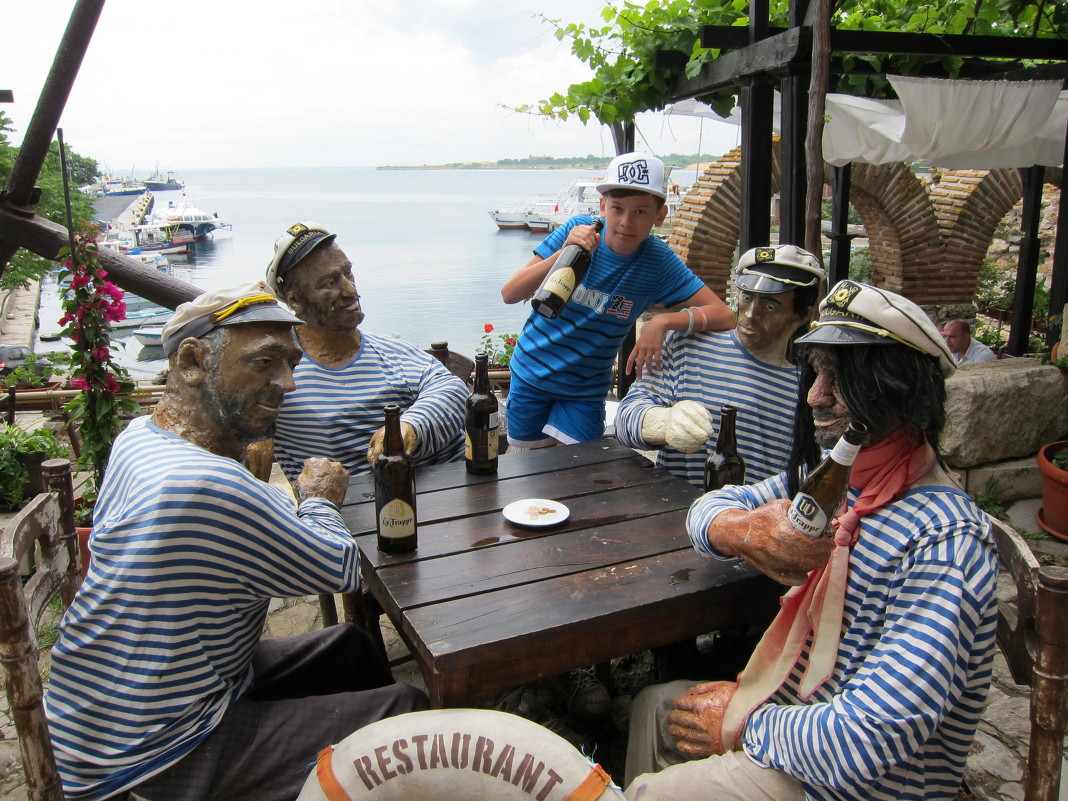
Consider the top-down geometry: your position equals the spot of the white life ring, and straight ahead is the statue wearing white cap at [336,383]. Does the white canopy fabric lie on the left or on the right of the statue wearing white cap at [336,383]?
right

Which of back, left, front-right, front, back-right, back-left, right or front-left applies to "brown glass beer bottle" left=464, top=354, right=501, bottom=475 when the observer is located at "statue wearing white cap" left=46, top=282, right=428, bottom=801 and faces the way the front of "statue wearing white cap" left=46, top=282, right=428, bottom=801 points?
front-left

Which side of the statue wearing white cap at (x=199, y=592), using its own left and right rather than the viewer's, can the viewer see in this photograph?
right

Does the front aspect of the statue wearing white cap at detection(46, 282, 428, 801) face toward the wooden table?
yes

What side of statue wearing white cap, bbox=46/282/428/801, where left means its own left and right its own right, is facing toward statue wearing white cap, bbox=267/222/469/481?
left

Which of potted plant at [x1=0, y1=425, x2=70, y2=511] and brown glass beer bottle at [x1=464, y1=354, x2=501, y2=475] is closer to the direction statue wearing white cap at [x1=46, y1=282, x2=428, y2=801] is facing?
the brown glass beer bottle

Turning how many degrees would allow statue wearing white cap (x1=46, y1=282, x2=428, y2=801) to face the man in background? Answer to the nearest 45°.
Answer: approximately 45° to its left

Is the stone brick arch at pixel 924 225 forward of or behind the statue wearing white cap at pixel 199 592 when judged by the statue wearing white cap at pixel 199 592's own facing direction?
forward

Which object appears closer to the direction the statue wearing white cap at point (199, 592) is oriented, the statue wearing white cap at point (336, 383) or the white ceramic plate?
the white ceramic plate

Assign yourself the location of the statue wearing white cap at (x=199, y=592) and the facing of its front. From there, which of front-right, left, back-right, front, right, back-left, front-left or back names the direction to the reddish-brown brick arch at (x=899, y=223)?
front-left
